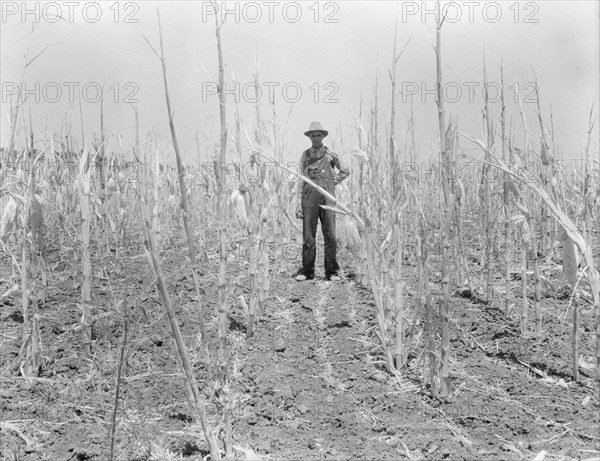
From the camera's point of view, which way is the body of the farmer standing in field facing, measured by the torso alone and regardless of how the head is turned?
toward the camera

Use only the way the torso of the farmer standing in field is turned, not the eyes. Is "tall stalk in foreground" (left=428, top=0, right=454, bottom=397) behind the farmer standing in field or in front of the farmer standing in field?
in front

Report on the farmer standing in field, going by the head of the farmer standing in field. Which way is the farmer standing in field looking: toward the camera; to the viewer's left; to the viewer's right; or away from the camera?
toward the camera
